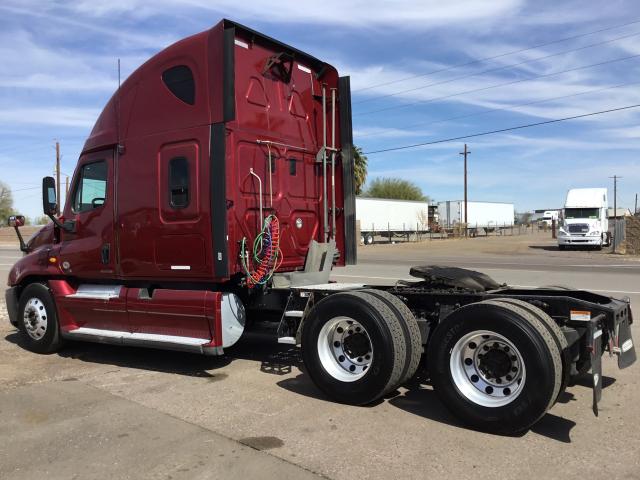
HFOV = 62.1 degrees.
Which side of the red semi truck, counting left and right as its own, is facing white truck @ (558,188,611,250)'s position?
right

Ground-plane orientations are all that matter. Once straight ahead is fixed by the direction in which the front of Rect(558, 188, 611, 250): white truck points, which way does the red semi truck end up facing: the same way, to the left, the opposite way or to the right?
to the right

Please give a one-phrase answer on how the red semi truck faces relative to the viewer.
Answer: facing away from the viewer and to the left of the viewer

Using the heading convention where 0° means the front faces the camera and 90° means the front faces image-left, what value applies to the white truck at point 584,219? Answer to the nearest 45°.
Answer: approximately 0°

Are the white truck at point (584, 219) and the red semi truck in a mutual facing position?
no

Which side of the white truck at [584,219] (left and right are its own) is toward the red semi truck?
front

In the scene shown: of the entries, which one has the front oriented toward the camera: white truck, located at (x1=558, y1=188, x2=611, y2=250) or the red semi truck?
the white truck

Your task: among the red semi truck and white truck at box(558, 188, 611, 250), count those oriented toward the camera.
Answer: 1
